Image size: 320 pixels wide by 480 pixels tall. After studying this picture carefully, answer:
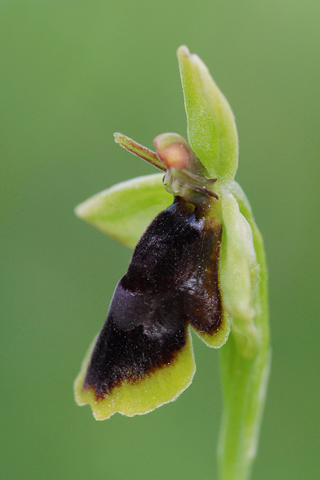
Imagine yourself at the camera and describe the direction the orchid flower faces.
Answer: facing the viewer and to the left of the viewer
